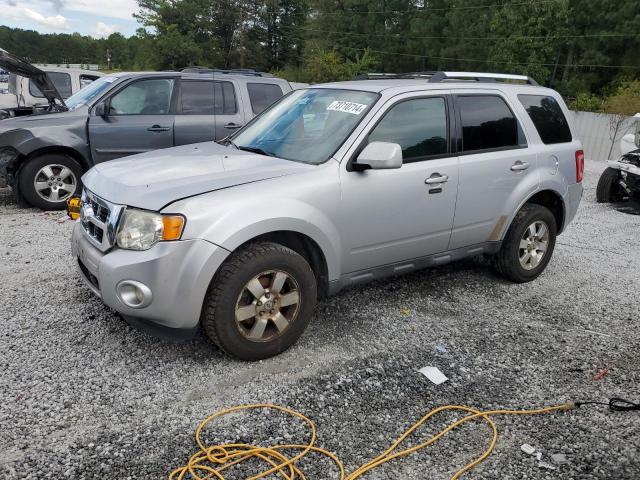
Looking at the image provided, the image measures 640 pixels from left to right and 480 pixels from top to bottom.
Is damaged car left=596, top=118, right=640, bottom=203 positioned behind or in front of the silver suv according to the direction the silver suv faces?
behind

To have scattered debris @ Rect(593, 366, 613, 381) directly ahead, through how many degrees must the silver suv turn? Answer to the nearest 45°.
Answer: approximately 135° to its left

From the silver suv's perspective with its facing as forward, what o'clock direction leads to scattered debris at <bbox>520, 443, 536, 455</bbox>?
The scattered debris is roughly at 9 o'clock from the silver suv.

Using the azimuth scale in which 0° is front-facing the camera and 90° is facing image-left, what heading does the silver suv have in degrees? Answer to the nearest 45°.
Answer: approximately 45°

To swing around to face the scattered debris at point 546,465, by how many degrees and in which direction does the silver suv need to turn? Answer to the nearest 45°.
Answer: approximately 90° to its left

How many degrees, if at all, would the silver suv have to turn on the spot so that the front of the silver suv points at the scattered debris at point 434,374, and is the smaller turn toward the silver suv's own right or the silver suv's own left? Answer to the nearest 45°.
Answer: approximately 90° to the silver suv's own left

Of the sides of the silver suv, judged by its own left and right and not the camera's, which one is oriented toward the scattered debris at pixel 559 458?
left

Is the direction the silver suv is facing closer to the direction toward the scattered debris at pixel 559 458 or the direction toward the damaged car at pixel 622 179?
the scattered debris

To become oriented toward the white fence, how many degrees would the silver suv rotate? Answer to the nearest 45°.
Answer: approximately 180°

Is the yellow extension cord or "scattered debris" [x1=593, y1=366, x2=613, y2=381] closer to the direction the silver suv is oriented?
the yellow extension cord
